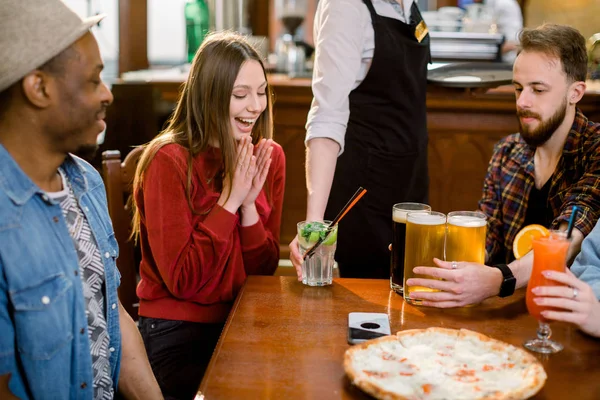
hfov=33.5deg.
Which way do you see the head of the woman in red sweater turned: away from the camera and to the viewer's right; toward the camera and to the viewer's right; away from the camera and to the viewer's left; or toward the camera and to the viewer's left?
toward the camera and to the viewer's right

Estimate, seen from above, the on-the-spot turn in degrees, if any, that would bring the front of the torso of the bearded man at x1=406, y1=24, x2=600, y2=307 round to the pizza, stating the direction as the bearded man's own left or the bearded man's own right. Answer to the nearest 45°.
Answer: approximately 45° to the bearded man's own left

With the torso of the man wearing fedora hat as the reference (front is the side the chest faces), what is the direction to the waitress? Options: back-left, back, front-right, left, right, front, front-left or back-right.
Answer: left

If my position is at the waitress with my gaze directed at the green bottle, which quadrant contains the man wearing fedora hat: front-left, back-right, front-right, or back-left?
back-left

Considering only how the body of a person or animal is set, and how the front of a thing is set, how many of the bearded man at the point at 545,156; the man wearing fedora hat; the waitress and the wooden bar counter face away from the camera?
0

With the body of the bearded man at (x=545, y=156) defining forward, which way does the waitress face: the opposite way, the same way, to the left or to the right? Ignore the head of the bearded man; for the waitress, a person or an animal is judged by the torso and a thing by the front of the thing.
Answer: to the left

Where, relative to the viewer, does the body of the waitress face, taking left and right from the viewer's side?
facing the viewer and to the right of the viewer

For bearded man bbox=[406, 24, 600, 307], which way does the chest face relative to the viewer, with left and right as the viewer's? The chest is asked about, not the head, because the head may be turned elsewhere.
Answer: facing the viewer and to the left of the viewer

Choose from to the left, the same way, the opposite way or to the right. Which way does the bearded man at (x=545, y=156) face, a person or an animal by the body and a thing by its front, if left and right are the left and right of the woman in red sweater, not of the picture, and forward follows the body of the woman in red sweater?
to the right

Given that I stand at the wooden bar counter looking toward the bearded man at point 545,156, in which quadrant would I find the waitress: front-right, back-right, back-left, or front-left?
front-right

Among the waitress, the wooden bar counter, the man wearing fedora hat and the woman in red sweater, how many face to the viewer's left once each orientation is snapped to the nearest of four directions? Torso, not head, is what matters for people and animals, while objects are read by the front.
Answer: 0

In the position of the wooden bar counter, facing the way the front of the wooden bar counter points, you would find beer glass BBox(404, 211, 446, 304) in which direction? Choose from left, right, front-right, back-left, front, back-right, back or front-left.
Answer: front

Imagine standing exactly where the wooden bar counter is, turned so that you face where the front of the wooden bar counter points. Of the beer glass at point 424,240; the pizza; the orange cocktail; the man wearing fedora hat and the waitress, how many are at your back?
0

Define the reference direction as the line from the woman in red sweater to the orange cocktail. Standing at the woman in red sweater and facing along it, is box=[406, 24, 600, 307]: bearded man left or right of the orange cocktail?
left

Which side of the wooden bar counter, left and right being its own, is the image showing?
front

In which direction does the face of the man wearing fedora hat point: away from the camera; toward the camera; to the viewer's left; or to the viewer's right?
to the viewer's right
